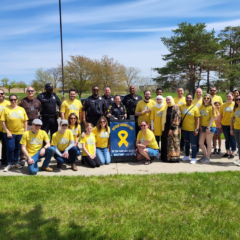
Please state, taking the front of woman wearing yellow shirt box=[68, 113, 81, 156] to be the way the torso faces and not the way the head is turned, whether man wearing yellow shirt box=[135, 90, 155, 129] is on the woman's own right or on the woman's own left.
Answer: on the woman's own left

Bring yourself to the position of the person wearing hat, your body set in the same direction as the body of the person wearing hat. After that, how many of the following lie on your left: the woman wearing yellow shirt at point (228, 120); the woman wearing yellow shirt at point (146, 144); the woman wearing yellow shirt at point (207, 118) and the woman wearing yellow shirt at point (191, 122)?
4
